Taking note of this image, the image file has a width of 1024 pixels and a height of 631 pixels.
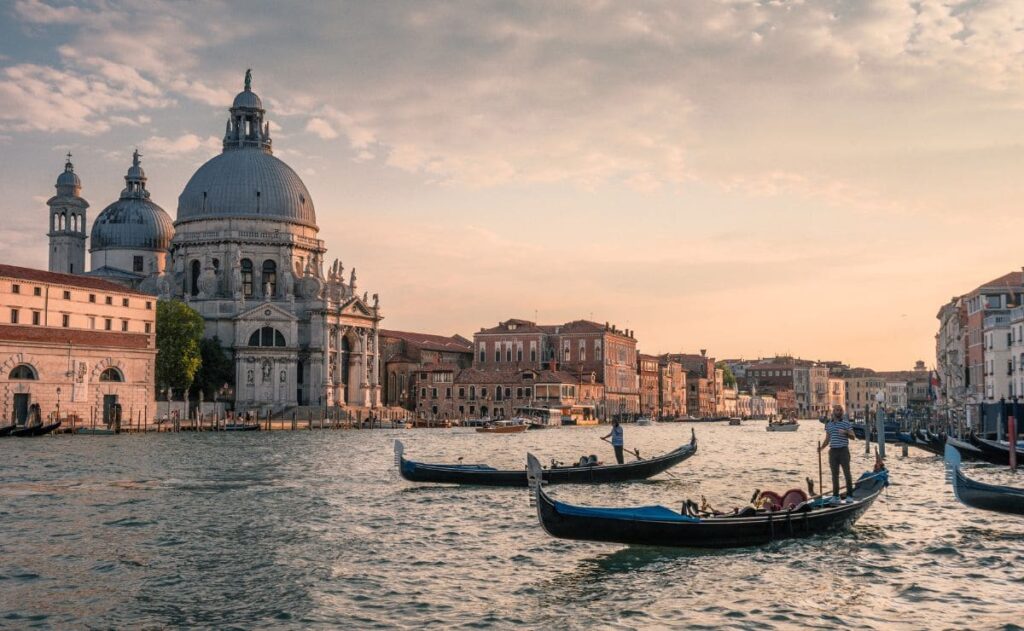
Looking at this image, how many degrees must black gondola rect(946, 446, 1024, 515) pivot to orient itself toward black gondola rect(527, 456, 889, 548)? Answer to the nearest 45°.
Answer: approximately 45° to its left

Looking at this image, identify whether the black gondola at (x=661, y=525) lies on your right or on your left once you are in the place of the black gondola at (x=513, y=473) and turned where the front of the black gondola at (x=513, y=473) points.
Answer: on your left

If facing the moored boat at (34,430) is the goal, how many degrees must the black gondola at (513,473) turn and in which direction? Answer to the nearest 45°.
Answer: approximately 45° to its right

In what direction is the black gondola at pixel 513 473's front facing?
to the viewer's left

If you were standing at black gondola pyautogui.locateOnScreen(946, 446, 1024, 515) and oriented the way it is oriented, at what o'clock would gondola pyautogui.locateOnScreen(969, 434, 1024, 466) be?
The gondola is roughly at 3 o'clock from the black gondola.

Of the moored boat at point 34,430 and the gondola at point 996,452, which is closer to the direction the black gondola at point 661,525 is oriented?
the moored boat

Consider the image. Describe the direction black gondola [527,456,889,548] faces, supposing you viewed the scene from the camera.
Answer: facing to the left of the viewer

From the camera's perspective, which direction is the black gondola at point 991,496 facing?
to the viewer's left

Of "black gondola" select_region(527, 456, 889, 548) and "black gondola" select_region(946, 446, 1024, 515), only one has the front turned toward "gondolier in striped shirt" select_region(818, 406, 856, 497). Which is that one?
"black gondola" select_region(946, 446, 1024, 515)

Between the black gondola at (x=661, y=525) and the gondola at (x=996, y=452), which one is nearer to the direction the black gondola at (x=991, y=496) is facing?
the black gondola

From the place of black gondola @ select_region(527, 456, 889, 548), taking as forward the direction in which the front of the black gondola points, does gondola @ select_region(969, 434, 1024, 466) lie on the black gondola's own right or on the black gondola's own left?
on the black gondola's own right
